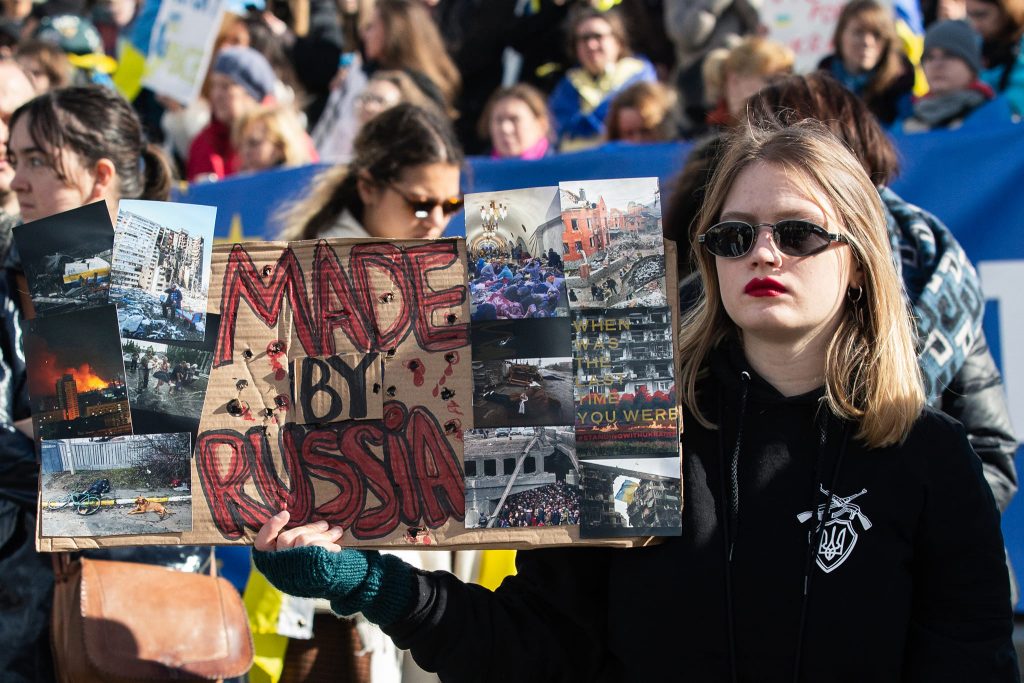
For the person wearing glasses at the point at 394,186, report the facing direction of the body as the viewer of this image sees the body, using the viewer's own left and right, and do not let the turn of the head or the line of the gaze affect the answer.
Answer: facing the viewer and to the right of the viewer

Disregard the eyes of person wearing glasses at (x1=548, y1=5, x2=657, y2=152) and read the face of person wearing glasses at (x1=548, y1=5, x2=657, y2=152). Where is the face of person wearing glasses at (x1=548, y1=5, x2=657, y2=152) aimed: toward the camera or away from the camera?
toward the camera

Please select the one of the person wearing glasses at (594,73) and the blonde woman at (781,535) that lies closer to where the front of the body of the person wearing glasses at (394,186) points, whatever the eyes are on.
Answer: the blonde woman

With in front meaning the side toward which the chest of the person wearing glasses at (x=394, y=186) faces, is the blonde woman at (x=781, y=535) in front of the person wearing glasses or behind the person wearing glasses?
in front

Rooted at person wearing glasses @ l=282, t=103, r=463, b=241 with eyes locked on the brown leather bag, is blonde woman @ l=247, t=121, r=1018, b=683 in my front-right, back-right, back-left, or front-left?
front-left

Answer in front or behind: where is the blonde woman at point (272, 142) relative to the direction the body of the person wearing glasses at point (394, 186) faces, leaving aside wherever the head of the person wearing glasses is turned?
behind
